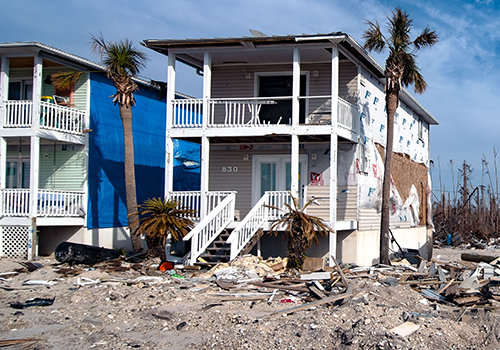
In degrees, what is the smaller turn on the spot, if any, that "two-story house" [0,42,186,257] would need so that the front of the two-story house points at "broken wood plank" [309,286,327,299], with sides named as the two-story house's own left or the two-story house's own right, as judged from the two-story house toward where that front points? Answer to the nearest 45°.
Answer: approximately 90° to the two-story house's own left

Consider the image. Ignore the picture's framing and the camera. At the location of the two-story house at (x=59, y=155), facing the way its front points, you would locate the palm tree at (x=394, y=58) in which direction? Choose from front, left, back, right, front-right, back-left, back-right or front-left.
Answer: left

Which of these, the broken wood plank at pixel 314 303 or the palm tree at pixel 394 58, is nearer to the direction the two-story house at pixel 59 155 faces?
the broken wood plank

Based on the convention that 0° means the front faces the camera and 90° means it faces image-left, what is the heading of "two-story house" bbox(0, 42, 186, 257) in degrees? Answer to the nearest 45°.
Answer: approximately 45°

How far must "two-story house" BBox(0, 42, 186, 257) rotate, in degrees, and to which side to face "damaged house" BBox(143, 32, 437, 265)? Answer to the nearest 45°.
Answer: approximately 90° to its left
